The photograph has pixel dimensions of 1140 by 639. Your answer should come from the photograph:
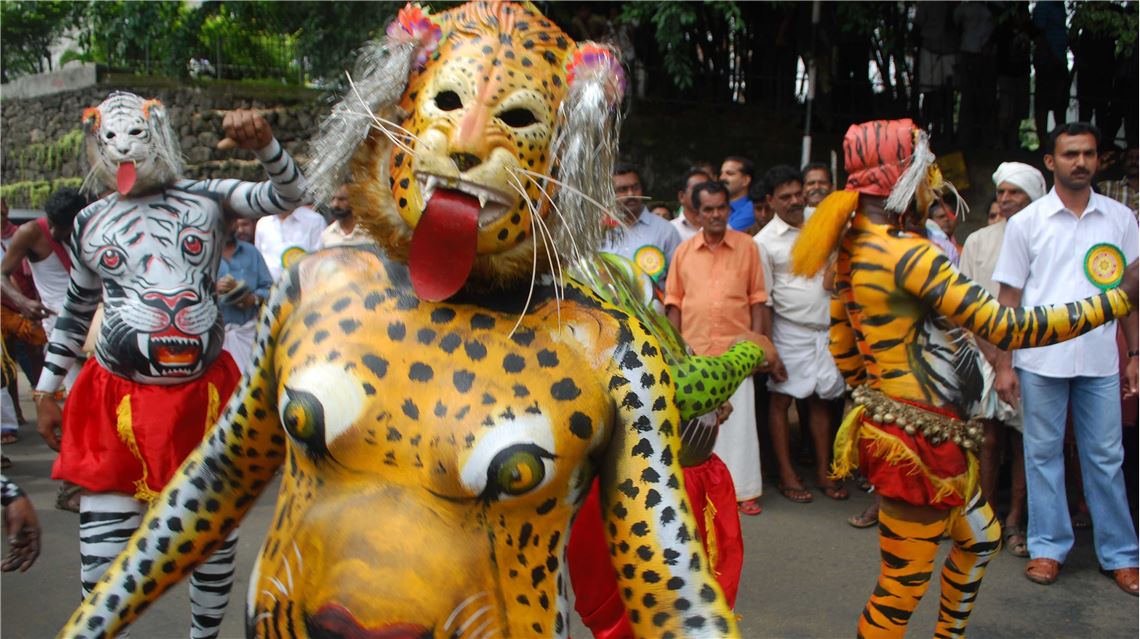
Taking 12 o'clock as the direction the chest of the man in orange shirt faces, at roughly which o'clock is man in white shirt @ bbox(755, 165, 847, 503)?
The man in white shirt is roughly at 8 o'clock from the man in orange shirt.

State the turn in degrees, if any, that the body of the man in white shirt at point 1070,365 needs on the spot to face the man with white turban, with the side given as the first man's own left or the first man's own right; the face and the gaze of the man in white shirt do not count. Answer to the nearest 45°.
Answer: approximately 180°

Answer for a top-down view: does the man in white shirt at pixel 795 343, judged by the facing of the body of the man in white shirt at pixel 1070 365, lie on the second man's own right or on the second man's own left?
on the second man's own right

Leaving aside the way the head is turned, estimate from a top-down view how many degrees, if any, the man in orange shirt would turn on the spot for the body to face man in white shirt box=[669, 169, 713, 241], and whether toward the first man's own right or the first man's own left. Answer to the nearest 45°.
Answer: approximately 180°

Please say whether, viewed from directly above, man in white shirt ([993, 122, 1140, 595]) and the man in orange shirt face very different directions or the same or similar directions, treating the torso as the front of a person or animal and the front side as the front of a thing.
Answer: same or similar directions

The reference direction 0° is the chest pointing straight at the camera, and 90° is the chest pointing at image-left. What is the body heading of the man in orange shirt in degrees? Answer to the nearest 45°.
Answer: approximately 0°

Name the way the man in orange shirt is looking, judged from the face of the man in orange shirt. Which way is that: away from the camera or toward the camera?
toward the camera

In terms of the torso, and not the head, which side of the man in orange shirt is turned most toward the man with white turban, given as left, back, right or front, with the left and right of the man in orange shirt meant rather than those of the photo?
left

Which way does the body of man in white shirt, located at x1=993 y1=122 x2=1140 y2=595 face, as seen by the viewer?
toward the camera

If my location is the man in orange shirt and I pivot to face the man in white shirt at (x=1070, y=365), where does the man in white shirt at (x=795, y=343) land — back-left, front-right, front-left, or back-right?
front-left

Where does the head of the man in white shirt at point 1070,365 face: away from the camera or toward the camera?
toward the camera

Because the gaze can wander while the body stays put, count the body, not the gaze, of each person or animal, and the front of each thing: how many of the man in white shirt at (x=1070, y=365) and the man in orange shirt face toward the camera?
2
